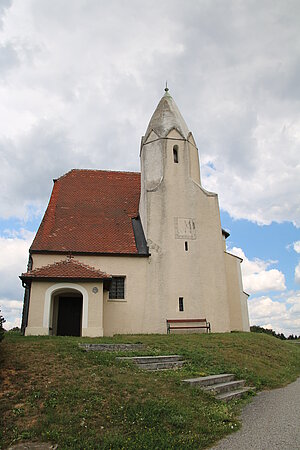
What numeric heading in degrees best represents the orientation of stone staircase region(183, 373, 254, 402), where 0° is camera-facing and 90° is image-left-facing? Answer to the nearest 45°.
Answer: approximately 315°

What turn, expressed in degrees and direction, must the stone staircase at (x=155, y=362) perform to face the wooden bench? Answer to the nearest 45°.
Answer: approximately 180°

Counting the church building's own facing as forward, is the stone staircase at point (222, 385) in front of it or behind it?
in front

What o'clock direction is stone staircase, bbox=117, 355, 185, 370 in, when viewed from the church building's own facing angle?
The stone staircase is roughly at 12 o'clock from the church building.

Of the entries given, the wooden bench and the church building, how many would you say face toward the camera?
2
